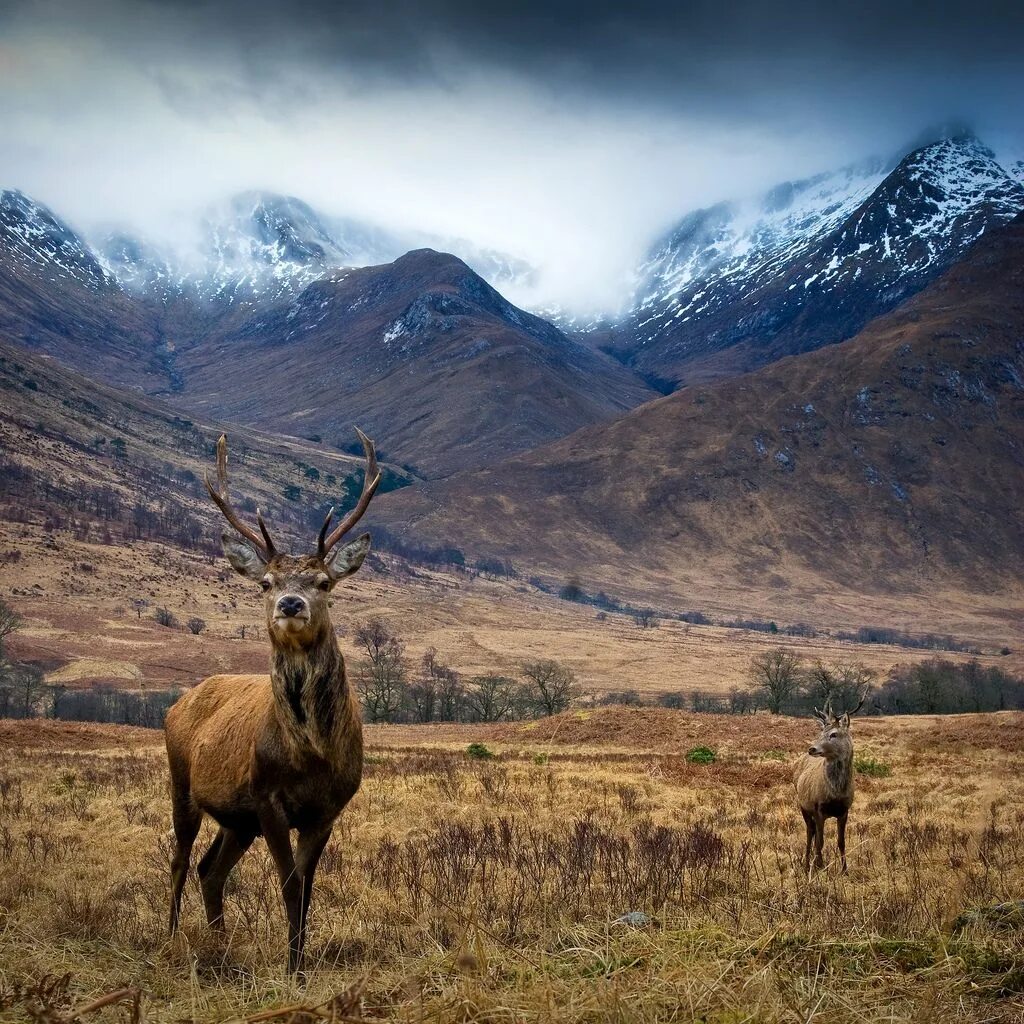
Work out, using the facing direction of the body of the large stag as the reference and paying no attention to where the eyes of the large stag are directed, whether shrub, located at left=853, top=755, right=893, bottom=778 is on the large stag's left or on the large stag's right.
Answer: on the large stag's left

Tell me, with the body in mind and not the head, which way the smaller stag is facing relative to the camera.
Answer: toward the camera

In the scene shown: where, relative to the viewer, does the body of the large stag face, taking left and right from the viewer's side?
facing the viewer and to the right of the viewer

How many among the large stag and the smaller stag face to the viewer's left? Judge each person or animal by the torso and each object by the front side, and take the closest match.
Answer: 0

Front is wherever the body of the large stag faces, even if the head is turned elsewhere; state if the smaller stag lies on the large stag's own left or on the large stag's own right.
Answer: on the large stag's own left

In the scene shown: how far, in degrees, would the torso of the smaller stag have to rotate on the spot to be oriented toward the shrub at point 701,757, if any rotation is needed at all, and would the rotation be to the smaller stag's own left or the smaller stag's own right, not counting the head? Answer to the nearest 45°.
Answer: approximately 180°
